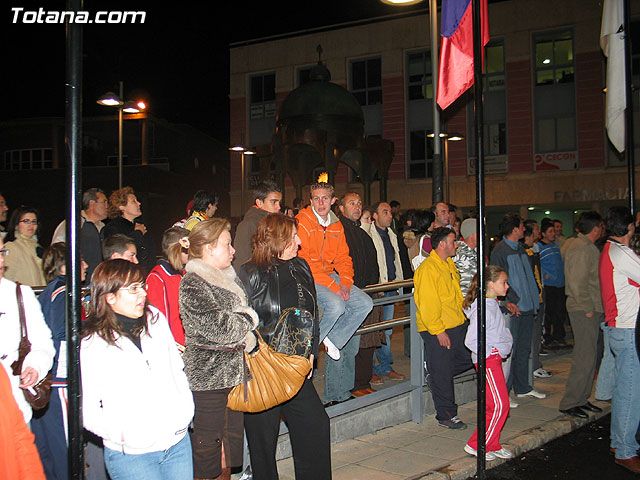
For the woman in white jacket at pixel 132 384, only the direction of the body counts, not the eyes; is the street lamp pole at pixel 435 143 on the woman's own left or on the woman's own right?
on the woman's own left

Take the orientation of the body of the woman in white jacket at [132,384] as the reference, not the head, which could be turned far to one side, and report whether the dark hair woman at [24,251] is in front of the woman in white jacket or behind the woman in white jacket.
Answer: behind

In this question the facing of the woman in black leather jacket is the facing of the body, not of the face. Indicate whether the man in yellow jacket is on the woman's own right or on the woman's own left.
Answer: on the woman's own left

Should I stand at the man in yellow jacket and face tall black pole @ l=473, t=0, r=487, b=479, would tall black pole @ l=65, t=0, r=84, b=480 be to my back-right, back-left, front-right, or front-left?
front-right

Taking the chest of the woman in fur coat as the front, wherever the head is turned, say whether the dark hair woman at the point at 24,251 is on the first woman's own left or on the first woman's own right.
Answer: on the first woman's own left

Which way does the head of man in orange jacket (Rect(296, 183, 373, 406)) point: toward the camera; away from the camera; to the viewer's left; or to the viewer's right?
toward the camera

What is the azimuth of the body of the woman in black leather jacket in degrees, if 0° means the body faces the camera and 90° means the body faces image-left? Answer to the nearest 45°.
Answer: approximately 315°

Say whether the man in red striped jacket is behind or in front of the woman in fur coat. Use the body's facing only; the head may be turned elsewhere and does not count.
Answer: in front

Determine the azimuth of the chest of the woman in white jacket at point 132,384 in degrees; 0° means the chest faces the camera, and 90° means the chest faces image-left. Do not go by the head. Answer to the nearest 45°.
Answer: approximately 315°

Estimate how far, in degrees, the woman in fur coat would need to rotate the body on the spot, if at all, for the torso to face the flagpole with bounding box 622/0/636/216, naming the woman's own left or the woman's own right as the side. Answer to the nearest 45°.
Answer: approximately 45° to the woman's own left

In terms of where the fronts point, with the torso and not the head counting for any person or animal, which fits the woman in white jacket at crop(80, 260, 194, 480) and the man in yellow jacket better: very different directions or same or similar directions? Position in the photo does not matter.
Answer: same or similar directions
